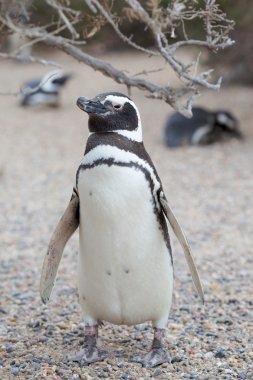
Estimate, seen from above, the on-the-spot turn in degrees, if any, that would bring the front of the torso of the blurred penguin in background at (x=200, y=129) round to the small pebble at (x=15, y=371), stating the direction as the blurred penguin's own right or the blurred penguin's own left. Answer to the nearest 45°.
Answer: approximately 90° to the blurred penguin's own right

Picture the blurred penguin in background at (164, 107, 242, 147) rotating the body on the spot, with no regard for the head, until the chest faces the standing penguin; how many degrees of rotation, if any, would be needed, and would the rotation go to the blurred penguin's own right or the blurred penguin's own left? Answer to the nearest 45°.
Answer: approximately 90° to the blurred penguin's own right

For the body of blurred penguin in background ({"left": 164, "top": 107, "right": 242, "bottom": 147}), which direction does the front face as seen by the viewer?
to the viewer's right

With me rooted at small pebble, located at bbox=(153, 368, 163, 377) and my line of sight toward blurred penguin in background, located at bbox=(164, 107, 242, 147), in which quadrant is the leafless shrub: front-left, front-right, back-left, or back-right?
front-left

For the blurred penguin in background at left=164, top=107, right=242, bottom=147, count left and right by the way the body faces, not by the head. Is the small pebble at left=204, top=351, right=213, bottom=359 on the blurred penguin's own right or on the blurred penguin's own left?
on the blurred penguin's own right

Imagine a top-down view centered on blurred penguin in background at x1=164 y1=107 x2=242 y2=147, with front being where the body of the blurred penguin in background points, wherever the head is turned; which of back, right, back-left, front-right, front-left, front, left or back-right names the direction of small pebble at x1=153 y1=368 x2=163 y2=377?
right

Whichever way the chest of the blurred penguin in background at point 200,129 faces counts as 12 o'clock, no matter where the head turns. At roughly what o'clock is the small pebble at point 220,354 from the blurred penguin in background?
The small pebble is roughly at 3 o'clock from the blurred penguin in background.

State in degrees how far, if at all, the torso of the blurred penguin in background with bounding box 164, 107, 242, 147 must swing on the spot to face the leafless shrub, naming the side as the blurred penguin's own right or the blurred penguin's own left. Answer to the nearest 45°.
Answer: approximately 90° to the blurred penguin's own right
